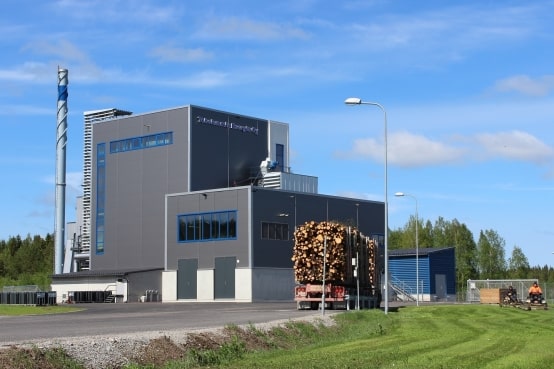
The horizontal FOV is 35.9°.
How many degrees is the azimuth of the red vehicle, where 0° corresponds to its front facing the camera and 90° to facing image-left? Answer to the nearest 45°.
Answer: approximately 225°
